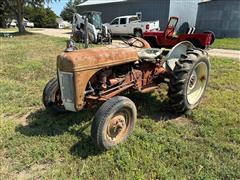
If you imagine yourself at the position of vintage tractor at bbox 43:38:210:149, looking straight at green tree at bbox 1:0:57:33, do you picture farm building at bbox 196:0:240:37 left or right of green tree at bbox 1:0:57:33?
right

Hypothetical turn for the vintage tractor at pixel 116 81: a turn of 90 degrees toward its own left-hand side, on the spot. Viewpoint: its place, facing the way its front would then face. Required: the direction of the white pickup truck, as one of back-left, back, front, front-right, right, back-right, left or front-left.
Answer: back-left

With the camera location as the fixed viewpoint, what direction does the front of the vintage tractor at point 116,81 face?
facing the viewer and to the left of the viewer

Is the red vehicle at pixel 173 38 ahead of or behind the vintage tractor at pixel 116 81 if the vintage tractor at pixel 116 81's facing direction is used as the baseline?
behind

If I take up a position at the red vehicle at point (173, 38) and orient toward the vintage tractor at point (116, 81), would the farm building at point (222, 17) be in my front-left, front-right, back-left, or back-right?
back-left
